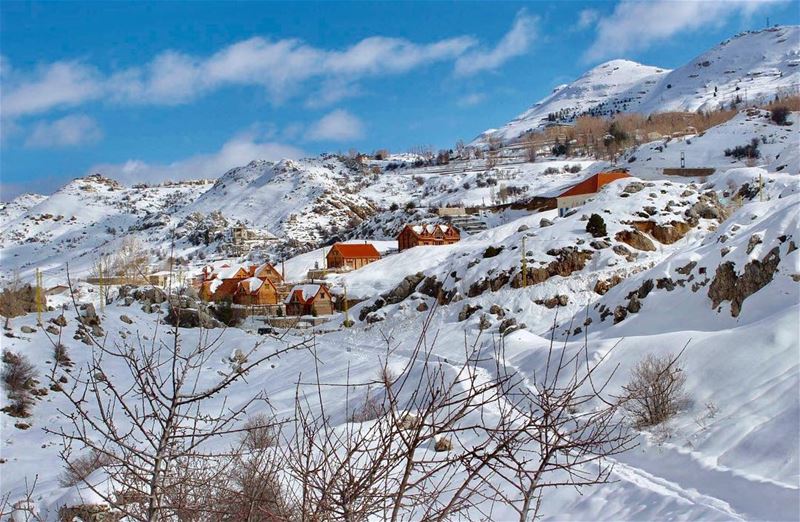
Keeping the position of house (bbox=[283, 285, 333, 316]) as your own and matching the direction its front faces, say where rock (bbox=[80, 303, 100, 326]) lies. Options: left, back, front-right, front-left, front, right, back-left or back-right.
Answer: front-right

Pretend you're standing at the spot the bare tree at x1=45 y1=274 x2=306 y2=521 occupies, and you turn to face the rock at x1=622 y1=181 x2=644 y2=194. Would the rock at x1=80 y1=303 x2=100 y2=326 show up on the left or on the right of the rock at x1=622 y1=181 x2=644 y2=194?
left

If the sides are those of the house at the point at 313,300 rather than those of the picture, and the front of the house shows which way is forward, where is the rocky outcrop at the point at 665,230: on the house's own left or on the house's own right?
on the house's own left

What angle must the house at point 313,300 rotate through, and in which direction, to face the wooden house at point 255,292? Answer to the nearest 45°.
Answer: approximately 135° to its right

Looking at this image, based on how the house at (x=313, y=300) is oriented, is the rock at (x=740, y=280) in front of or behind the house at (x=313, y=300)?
in front

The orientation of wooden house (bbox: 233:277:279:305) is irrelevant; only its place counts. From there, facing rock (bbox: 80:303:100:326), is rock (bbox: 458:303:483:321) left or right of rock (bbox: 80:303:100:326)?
left

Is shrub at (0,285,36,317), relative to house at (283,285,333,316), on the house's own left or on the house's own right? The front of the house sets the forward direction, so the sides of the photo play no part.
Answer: on the house's own right

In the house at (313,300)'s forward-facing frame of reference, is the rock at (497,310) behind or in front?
in front

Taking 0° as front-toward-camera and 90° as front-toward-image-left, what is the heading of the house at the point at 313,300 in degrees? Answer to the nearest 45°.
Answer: approximately 0°

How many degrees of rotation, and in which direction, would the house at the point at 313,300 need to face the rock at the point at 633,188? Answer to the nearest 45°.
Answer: approximately 90° to its left
